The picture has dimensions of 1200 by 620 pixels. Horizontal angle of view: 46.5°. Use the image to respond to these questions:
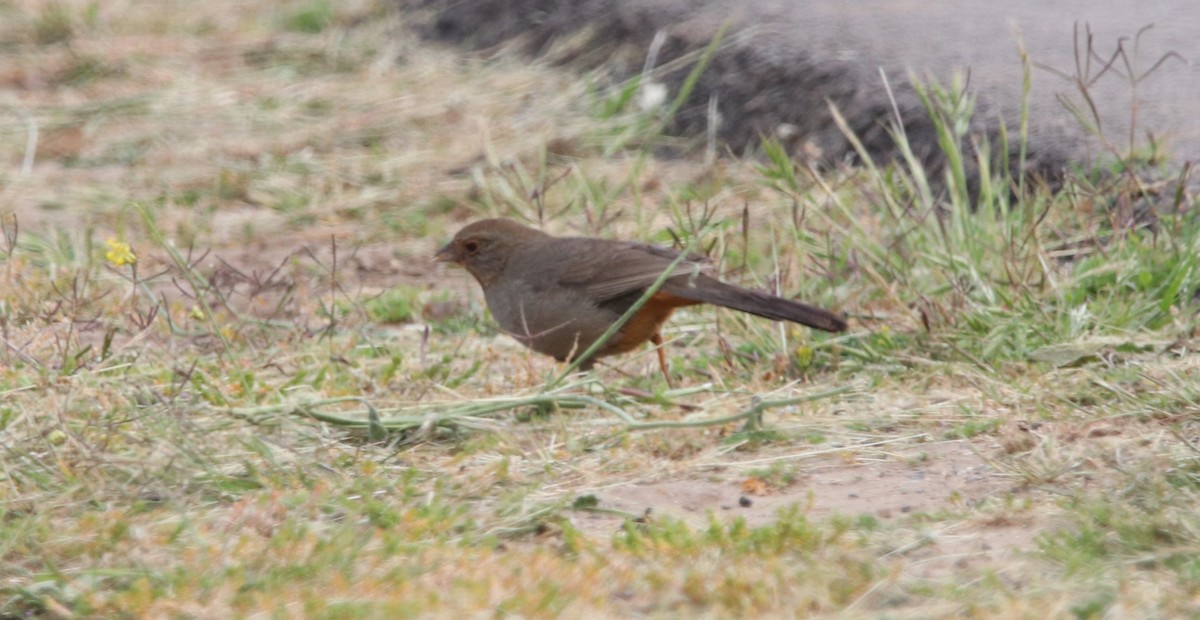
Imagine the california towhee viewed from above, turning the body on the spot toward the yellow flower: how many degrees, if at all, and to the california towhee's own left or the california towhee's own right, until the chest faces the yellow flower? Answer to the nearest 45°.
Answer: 0° — it already faces it

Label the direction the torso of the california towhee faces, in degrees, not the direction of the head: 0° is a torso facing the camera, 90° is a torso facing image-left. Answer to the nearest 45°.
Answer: approximately 90°
